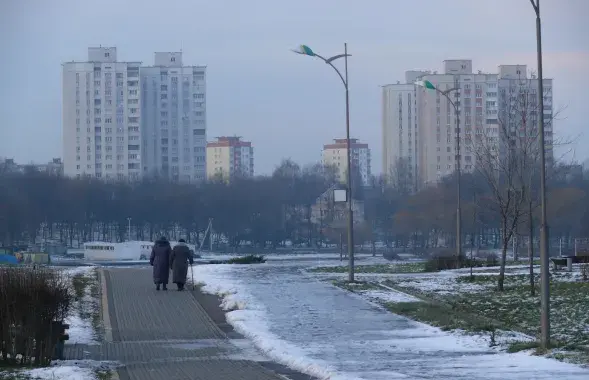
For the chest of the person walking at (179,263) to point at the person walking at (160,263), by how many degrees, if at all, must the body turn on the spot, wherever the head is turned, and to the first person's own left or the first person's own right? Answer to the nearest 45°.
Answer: approximately 90° to the first person's own left

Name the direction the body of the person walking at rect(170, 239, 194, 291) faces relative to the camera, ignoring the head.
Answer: away from the camera

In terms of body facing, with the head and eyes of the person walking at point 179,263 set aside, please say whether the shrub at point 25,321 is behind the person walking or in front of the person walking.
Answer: behind
